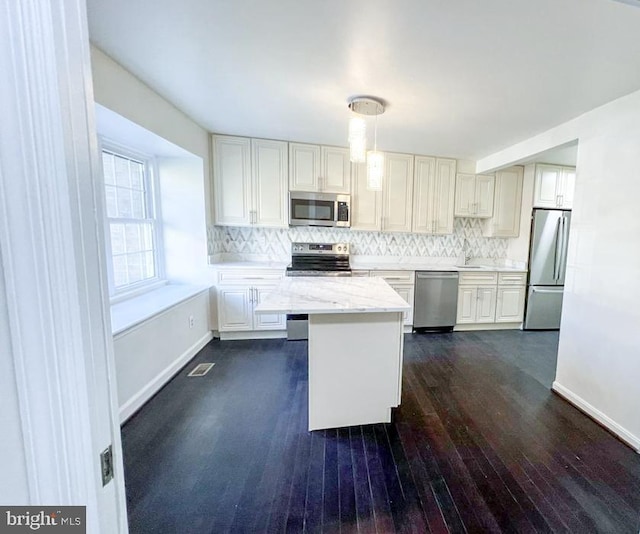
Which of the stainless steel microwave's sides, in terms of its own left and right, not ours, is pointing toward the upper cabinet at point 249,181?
right

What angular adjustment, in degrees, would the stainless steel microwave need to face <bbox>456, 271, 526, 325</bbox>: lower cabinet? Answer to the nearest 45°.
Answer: approximately 90° to its left

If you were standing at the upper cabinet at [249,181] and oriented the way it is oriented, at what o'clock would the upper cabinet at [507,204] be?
the upper cabinet at [507,204] is roughly at 9 o'clock from the upper cabinet at [249,181].

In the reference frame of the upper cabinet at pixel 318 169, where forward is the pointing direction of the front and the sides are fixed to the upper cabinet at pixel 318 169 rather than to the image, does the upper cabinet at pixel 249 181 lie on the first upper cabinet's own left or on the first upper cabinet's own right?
on the first upper cabinet's own right

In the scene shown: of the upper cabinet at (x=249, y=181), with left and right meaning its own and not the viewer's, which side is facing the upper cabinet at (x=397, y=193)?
left

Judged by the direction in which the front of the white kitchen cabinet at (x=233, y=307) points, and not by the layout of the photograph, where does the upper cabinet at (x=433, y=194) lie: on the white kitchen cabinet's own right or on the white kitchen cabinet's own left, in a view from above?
on the white kitchen cabinet's own left
